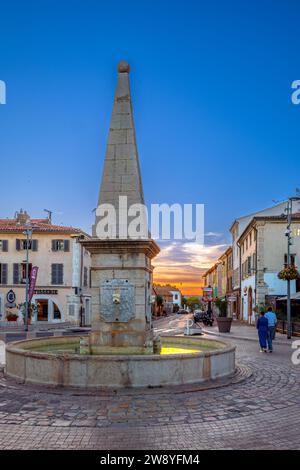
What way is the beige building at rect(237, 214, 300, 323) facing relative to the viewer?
to the viewer's left

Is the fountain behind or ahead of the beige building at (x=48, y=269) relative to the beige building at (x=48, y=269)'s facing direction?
ahead

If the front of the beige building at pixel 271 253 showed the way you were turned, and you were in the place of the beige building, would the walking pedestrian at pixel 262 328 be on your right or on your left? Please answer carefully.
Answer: on your left

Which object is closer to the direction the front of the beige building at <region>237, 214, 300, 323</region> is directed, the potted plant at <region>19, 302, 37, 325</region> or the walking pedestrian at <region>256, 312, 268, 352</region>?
the potted plant

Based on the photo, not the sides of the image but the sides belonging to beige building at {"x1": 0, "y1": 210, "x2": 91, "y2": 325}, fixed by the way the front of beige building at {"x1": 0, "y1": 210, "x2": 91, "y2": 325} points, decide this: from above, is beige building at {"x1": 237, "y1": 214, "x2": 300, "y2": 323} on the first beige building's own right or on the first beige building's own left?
on the first beige building's own left

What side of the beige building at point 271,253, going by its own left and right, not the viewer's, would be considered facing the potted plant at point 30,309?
front

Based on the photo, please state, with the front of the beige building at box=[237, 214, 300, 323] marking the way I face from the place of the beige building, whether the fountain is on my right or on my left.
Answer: on my left

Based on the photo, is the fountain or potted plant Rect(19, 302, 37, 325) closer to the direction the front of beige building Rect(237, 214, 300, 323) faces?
the potted plant
